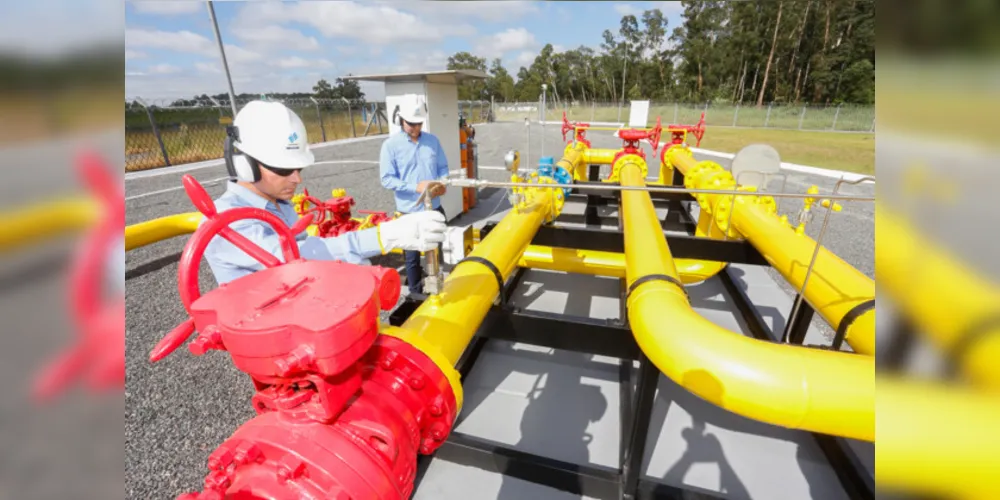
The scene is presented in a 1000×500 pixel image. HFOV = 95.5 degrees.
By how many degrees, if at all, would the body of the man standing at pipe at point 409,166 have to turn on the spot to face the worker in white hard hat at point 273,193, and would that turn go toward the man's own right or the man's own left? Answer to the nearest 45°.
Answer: approximately 45° to the man's own right

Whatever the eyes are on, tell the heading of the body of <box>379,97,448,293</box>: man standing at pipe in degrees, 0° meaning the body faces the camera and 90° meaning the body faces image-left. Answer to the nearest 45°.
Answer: approximately 315°

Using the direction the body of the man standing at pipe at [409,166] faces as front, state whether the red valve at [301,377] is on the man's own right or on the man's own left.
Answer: on the man's own right
